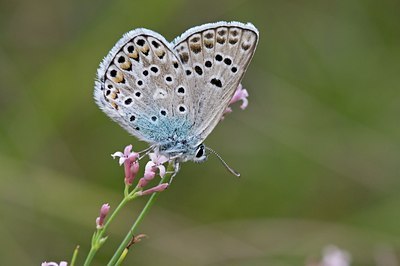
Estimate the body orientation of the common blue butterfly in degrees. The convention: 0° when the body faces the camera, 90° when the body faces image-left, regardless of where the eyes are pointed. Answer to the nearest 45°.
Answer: approximately 270°
